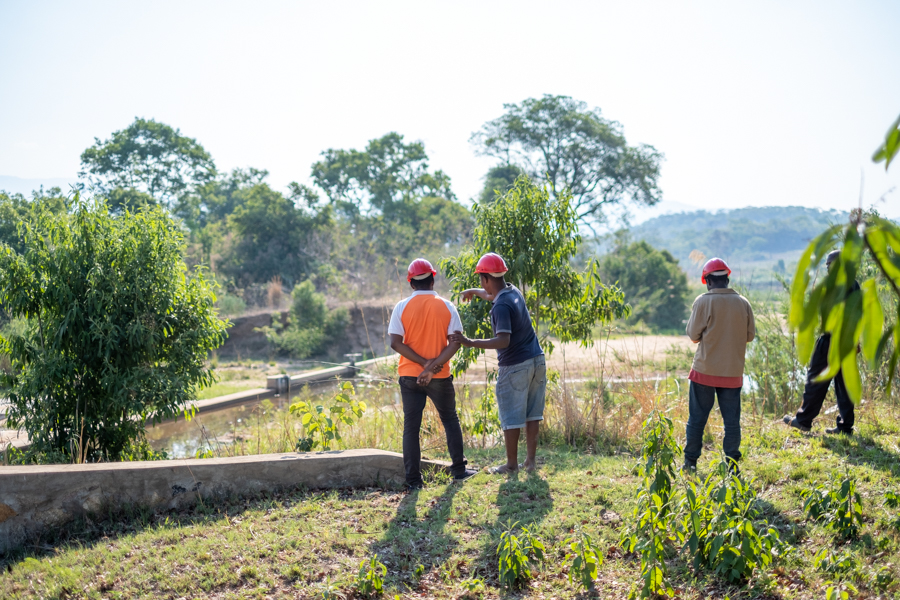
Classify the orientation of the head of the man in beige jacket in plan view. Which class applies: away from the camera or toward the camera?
away from the camera

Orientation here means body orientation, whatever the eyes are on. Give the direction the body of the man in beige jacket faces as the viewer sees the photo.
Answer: away from the camera

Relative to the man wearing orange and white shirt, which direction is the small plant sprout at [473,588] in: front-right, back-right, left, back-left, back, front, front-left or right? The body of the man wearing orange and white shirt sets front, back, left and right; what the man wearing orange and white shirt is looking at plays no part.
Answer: back

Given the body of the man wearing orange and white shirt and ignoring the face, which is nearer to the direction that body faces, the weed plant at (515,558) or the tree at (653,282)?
the tree

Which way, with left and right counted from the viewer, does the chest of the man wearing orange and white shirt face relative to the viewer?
facing away from the viewer

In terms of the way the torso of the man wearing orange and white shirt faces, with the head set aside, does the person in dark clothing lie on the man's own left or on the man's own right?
on the man's own right

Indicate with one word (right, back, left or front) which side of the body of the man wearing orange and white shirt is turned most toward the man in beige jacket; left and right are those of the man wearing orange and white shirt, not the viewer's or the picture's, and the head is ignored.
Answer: right

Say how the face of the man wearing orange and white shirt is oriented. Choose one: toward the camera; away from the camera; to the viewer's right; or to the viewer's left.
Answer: away from the camera
